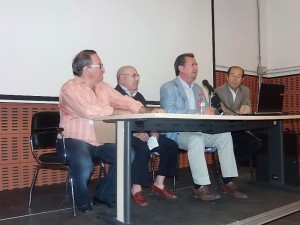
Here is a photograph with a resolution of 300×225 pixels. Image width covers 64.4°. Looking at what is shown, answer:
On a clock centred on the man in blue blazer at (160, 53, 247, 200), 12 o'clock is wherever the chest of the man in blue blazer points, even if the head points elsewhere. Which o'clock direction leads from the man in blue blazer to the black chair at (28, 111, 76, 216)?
The black chair is roughly at 4 o'clock from the man in blue blazer.

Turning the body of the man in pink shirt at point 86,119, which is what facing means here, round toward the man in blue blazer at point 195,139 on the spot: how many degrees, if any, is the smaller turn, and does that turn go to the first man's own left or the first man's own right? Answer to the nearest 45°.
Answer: approximately 45° to the first man's own left

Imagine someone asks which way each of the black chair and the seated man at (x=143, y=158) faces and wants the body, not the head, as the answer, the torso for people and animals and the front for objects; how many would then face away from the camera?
0

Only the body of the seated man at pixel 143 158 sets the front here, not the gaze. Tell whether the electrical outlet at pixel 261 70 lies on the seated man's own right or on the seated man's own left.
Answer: on the seated man's own left

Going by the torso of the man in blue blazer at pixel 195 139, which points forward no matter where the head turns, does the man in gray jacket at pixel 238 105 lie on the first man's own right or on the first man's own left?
on the first man's own left

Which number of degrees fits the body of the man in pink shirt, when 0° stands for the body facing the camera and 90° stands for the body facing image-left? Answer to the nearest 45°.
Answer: approximately 315°

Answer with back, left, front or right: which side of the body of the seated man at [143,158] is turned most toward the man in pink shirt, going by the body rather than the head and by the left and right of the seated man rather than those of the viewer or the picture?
right

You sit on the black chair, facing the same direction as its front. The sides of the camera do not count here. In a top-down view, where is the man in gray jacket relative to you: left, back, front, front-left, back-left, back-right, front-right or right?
front-left

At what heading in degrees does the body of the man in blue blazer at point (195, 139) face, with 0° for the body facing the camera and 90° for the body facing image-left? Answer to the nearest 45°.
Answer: approximately 315°

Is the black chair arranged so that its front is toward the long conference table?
yes

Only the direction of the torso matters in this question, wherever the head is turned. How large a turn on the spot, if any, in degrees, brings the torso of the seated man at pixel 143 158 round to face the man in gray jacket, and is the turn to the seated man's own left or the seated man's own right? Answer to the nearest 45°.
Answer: approximately 90° to the seated man's own left
